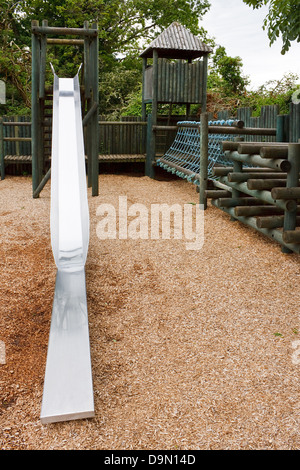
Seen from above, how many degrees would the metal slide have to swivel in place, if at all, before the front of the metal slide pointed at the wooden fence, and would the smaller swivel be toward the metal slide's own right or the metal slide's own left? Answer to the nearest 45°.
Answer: approximately 135° to the metal slide's own left

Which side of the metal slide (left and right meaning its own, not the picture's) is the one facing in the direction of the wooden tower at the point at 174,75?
back

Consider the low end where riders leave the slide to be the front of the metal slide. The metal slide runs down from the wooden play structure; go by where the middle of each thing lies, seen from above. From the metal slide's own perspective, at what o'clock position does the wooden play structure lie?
The wooden play structure is roughly at 6 o'clock from the metal slide.

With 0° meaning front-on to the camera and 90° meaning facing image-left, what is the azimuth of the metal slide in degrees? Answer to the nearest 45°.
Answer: approximately 0°

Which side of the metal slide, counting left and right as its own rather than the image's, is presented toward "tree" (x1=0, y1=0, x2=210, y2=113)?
back

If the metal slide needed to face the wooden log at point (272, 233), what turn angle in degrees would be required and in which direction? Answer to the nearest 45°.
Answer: approximately 135° to its left

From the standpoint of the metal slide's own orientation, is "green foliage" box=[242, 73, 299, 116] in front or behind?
behind
